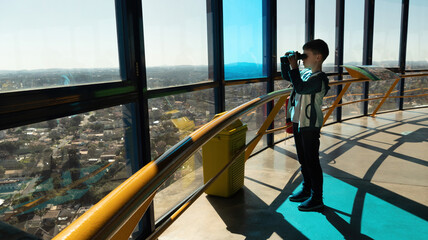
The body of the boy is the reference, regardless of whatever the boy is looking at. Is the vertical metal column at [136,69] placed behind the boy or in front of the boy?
in front

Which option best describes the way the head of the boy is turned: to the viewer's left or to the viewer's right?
to the viewer's left

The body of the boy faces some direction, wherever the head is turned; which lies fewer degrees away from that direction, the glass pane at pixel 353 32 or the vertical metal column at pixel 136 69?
the vertical metal column

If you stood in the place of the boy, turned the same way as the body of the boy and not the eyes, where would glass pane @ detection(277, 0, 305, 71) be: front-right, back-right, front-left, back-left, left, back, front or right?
right

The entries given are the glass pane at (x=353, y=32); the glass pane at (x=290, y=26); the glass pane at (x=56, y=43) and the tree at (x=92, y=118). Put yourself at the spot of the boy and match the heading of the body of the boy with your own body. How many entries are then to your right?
2

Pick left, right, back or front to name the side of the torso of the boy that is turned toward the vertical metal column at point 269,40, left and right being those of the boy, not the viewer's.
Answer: right

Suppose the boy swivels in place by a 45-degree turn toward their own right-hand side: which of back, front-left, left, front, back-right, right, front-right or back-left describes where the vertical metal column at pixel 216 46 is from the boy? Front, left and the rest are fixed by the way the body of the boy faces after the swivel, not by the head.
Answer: front

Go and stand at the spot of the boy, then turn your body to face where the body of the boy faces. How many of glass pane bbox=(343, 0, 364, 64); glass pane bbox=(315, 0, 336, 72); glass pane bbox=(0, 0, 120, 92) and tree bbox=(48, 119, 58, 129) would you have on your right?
2

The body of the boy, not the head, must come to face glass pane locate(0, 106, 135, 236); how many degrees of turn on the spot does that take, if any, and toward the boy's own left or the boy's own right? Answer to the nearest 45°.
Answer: approximately 45° to the boy's own left

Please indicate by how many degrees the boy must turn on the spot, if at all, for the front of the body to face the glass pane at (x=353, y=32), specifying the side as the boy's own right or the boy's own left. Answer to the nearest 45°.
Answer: approximately 90° to the boy's own right

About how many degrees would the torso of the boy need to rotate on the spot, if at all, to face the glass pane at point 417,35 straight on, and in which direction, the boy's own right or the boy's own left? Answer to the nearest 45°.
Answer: approximately 90° to the boy's own right

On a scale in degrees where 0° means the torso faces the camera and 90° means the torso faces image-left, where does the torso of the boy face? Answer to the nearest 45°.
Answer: approximately 90°

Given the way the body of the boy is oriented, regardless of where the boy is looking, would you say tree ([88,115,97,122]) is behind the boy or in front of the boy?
in front
